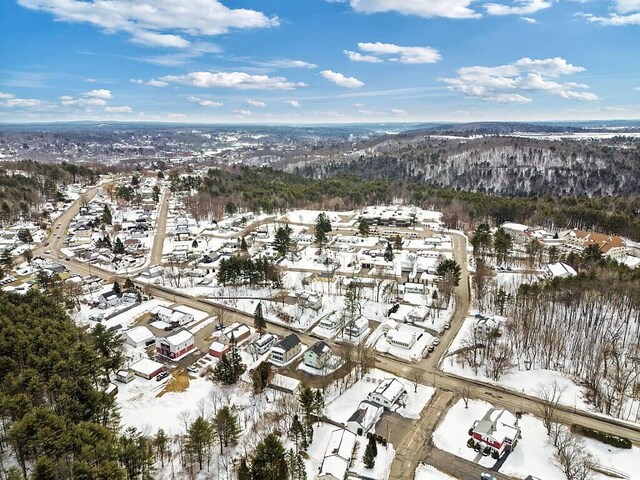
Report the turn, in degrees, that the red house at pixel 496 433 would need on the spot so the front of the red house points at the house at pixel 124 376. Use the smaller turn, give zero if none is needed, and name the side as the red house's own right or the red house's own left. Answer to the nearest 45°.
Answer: approximately 45° to the red house's own right

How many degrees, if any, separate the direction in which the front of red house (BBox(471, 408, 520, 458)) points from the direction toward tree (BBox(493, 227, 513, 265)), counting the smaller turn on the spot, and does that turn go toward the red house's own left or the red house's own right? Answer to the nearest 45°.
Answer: approximately 135° to the red house's own right

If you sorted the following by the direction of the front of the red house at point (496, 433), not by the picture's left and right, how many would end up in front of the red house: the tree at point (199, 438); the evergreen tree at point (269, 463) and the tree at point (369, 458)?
3

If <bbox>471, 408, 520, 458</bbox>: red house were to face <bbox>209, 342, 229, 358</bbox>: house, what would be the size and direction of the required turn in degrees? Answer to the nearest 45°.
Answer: approximately 45° to its right
